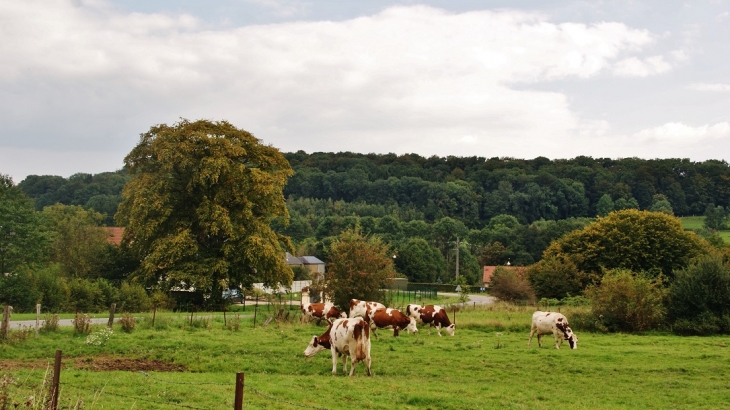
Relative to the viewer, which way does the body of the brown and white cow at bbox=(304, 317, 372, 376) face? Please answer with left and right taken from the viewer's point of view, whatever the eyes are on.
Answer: facing away from the viewer and to the left of the viewer

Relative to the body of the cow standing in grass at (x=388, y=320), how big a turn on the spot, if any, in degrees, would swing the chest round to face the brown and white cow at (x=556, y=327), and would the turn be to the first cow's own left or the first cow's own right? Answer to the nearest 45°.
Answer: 0° — it already faces it

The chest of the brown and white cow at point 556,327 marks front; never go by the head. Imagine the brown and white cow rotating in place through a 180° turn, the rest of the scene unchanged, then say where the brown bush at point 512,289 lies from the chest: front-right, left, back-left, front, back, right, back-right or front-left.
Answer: front-right

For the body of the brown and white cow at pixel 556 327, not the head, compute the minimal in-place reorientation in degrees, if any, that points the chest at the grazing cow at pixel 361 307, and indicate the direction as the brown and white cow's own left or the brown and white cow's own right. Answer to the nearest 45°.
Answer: approximately 135° to the brown and white cow's own right

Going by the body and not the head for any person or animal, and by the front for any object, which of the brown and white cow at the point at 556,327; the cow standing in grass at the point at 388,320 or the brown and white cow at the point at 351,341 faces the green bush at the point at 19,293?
the brown and white cow at the point at 351,341

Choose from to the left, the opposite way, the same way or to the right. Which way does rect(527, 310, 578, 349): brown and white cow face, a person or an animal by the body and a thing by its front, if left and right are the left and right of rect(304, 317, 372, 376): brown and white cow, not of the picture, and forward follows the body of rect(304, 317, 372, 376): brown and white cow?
the opposite way

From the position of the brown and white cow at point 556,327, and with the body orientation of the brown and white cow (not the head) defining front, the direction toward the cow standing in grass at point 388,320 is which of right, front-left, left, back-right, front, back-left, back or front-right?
back-right

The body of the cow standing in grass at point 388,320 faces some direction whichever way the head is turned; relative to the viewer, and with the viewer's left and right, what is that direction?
facing to the right of the viewer
